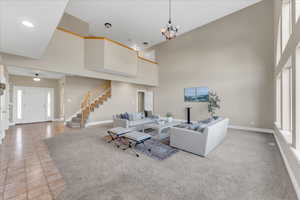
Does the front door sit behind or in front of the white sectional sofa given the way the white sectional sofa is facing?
in front

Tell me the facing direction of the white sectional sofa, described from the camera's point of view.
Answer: facing away from the viewer and to the left of the viewer

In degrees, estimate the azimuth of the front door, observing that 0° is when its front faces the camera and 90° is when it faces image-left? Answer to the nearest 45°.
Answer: approximately 0°

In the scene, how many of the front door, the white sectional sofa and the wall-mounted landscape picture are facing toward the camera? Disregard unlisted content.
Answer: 2

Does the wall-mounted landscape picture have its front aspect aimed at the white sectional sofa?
yes

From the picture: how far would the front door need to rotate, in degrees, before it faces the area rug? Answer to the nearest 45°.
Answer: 0° — it already faces it

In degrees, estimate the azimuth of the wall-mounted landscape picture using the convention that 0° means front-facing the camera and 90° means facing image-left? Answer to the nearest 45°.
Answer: approximately 0°

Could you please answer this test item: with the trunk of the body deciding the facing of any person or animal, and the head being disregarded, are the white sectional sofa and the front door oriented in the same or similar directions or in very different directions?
very different directions
